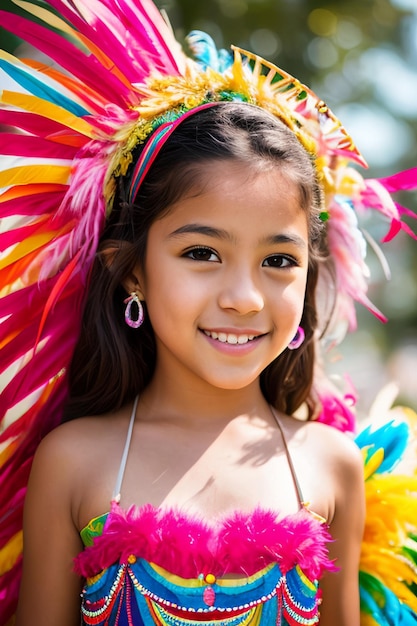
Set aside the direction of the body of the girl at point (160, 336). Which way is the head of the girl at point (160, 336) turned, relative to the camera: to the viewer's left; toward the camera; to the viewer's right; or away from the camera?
toward the camera

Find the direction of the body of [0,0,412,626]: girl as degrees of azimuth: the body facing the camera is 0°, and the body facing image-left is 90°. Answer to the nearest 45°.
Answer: approximately 0°
